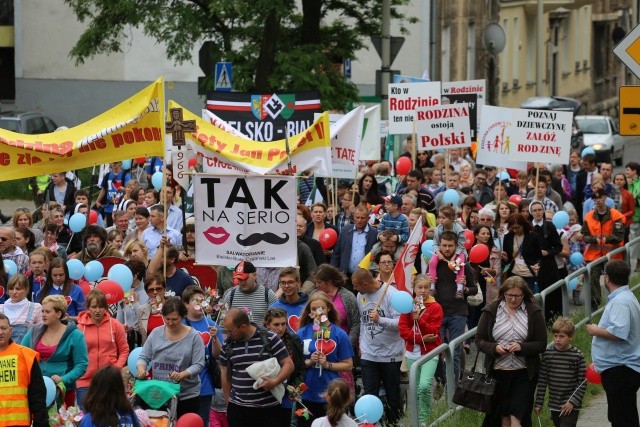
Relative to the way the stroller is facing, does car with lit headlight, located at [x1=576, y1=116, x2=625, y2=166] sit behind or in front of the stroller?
behind

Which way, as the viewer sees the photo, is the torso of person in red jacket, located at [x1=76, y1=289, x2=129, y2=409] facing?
toward the camera

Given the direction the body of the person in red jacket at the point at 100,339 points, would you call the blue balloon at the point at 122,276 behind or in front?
behind

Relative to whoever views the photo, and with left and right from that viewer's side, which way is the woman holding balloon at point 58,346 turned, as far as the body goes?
facing the viewer and to the left of the viewer

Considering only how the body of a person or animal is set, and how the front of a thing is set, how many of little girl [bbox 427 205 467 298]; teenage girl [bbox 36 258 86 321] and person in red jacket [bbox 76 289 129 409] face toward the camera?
3

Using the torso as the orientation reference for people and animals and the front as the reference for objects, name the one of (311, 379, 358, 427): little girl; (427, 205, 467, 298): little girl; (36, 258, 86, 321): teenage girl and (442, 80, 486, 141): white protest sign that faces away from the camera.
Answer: (311, 379, 358, 427): little girl

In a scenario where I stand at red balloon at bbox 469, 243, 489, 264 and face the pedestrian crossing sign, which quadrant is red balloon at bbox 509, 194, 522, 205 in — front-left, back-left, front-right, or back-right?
front-right

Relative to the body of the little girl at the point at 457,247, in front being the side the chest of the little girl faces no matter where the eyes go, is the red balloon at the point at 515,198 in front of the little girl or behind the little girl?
behind

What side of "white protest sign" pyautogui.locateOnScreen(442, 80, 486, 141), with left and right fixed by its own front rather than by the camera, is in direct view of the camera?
front

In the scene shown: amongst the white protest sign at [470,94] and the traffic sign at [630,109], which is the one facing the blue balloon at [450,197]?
the white protest sign

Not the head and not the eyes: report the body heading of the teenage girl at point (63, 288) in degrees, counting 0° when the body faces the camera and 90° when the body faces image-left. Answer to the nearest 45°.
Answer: approximately 0°

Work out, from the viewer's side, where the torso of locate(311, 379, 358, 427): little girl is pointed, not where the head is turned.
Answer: away from the camera

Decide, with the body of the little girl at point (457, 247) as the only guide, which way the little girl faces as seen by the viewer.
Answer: toward the camera

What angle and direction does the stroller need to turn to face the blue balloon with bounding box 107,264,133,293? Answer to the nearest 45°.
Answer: approximately 180°
